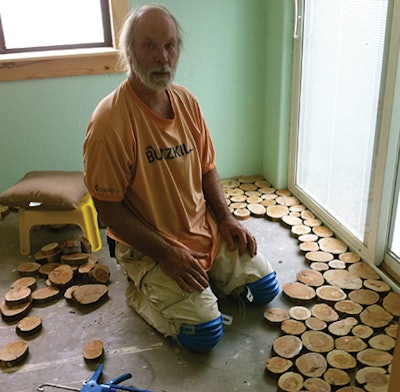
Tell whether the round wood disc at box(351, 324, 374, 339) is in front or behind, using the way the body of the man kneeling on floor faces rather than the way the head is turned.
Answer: in front

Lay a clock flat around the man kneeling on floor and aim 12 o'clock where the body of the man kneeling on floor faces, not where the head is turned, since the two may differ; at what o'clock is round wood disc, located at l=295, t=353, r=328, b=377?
The round wood disc is roughly at 12 o'clock from the man kneeling on floor.

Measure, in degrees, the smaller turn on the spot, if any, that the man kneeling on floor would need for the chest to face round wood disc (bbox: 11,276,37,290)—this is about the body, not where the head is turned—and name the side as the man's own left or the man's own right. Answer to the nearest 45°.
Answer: approximately 135° to the man's own right

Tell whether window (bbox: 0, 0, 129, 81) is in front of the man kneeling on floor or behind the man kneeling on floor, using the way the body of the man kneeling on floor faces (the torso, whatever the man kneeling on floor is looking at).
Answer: behind

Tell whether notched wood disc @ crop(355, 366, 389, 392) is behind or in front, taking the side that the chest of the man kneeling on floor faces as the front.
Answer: in front

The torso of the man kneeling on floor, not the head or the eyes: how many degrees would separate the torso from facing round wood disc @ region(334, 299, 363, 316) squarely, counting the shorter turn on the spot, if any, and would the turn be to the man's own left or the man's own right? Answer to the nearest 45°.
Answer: approximately 45° to the man's own left

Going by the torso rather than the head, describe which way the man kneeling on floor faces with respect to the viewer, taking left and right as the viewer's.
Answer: facing the viewer and to the right of the viewer

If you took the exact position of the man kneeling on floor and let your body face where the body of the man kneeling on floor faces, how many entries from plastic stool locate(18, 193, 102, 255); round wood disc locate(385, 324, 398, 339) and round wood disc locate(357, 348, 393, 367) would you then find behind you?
1

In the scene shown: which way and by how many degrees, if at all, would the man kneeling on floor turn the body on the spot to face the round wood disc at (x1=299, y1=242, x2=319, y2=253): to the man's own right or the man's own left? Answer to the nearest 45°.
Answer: approximately 90° to the man's own left

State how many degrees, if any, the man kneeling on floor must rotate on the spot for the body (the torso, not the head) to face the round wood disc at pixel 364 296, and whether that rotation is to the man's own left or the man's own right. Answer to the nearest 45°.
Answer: approximately 45° to the man's own left

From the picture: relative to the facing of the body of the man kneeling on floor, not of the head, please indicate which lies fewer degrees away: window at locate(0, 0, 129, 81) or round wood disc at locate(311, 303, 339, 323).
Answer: the round wood disc
